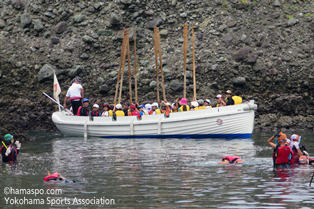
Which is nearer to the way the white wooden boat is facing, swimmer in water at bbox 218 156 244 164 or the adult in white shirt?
the swimmer in water

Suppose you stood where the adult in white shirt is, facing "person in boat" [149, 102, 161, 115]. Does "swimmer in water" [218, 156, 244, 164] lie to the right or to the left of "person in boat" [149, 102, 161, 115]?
right

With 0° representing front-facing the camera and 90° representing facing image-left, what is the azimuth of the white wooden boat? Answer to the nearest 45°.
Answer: approximately 270°

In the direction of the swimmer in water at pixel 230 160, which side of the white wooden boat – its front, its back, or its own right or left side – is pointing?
right
